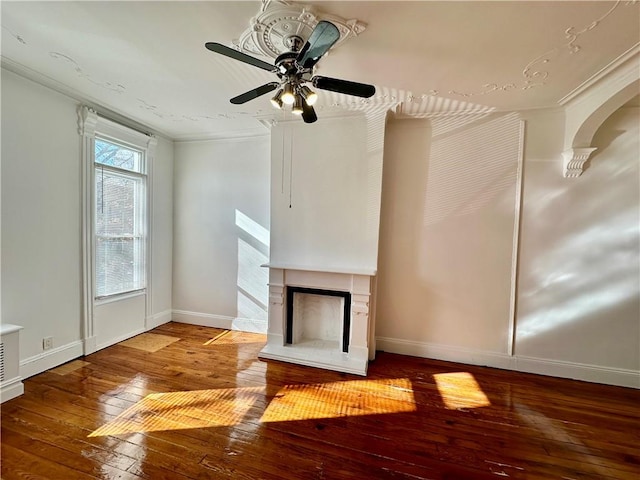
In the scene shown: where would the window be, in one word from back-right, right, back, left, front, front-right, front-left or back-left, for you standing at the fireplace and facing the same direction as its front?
front-right

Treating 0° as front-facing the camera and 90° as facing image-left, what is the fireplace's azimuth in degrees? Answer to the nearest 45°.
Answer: approximately 45°
